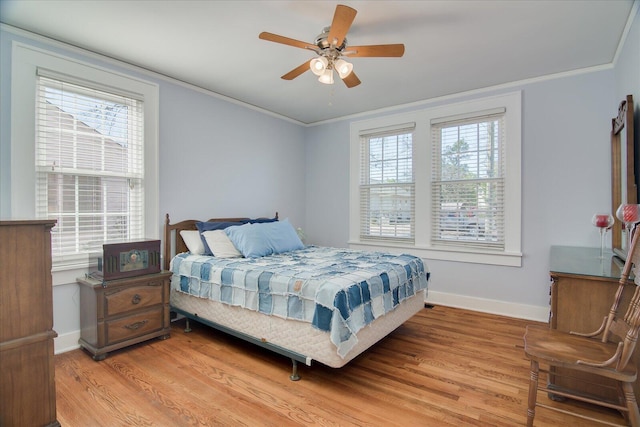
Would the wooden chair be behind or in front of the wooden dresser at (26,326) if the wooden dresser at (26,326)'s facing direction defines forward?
in front

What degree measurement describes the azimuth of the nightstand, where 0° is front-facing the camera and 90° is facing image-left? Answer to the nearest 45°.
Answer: approximately 315°

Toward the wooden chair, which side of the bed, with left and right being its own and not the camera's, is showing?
front

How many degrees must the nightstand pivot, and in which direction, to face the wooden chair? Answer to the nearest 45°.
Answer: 0° — it already faces it

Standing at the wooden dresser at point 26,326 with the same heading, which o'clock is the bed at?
The bed is roughly at 12 o'clock from the wooden dresser.

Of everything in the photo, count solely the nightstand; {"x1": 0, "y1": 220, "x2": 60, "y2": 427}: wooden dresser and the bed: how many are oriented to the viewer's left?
0

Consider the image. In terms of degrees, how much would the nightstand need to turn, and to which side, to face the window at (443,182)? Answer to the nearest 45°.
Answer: approximately 45° to its left

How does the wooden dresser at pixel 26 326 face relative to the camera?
to the viewer's right

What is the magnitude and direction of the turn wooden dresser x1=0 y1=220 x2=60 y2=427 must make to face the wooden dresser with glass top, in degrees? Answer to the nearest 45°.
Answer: approximately 45° to its right

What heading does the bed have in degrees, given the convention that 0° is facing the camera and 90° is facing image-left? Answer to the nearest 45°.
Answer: approximately 315°

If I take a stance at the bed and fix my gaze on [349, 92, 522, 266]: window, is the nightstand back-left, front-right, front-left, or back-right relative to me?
back-left

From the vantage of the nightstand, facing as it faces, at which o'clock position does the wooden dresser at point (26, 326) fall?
The wooden dresser is roughly at 2 o'clock from the nightstand.
